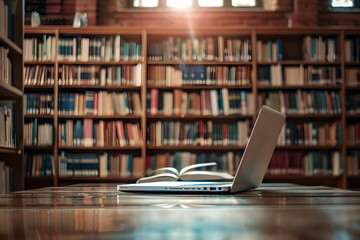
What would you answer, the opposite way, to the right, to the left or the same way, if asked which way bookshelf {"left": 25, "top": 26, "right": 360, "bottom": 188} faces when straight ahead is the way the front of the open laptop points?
to the left

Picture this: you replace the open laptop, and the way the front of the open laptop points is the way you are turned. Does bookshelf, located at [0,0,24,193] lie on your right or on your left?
on your right

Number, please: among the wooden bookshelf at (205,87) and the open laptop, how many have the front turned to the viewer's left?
1

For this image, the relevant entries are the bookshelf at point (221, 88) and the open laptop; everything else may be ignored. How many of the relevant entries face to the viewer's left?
1

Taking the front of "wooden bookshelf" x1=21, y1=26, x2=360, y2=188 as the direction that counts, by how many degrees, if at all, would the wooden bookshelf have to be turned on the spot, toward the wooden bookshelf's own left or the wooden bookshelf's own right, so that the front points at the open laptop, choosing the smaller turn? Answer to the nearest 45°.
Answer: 0° — it already faces it

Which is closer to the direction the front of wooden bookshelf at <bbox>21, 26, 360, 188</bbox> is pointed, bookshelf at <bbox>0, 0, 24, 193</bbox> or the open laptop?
the open laptop

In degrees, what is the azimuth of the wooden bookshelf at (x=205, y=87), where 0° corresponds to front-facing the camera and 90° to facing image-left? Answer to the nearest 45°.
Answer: approximately 0°

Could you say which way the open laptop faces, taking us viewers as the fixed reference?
facing to the left of the viewer

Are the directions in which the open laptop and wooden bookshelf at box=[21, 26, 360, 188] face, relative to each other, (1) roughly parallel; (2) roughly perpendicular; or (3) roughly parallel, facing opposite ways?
roughly perpendicular

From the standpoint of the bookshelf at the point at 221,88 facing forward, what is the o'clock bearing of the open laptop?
The open laptop is roughly at 12 o'clock from the bookshelf.

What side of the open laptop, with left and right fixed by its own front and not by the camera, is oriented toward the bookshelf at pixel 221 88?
right

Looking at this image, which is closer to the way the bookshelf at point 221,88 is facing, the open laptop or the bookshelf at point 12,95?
the open laptop
